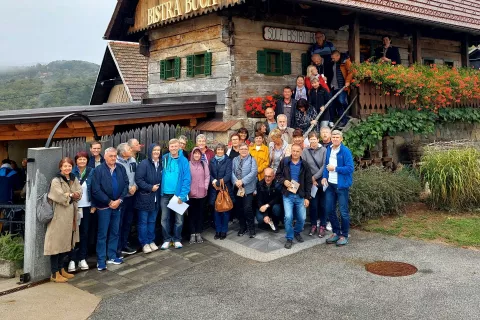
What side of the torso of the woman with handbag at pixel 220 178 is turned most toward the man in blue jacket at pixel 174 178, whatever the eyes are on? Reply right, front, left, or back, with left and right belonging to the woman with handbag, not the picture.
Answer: right

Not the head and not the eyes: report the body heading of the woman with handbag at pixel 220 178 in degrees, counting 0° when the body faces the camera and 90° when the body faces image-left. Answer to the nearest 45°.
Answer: approximately 0°

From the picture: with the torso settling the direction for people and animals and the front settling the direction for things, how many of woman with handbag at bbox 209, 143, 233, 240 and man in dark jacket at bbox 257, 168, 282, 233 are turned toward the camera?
2

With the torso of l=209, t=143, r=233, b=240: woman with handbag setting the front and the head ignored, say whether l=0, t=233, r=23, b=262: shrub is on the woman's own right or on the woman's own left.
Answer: on the woman's own right

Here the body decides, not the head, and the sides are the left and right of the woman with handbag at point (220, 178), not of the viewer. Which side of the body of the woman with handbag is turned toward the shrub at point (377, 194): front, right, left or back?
left

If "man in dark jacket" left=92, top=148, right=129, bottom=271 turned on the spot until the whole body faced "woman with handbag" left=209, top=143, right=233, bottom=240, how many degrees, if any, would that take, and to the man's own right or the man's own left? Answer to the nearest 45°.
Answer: approximately 45° to the man's own left

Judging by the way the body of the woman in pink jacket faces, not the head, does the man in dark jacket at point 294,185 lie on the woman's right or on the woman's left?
on the woman's left

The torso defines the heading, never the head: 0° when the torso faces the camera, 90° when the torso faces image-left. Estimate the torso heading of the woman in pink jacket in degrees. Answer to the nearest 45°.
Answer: approximately 0°
